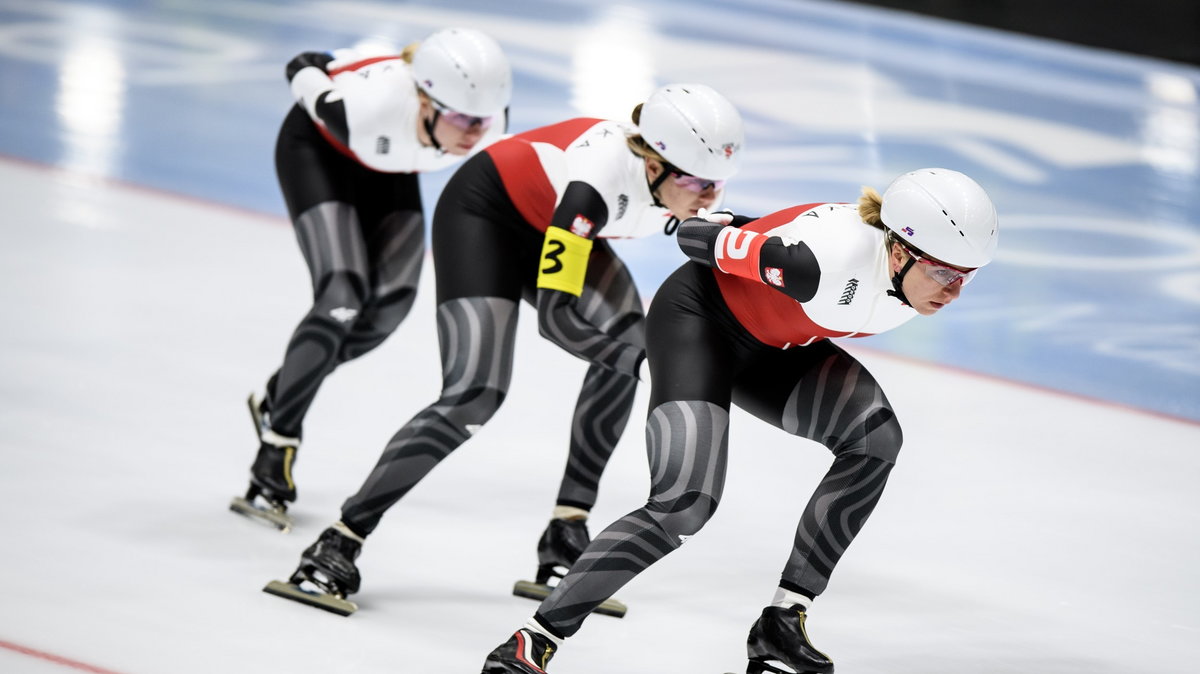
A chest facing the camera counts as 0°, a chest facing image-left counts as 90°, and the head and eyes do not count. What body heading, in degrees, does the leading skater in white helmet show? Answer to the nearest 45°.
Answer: approximately 315°
